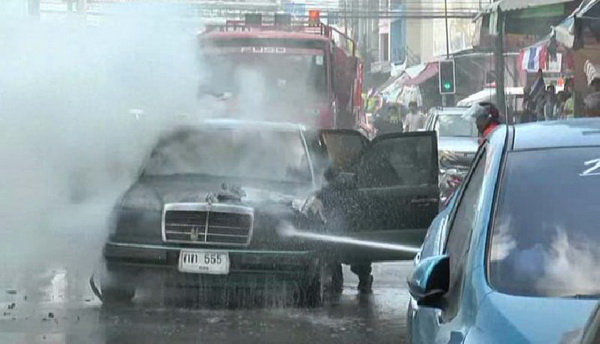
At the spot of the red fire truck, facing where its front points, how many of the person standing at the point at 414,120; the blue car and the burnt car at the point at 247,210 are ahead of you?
2

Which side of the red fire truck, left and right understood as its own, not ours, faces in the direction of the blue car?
front

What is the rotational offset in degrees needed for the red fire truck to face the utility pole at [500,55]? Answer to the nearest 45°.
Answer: approximately 90° to its left

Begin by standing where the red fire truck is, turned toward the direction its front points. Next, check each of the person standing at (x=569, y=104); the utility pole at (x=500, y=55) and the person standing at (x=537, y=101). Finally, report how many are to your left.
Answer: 3

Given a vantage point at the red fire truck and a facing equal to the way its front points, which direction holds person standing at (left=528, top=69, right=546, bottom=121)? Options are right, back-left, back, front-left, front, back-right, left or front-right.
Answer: left

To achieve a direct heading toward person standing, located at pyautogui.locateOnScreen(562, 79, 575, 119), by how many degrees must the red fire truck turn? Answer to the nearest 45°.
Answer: approximately 90° to its left

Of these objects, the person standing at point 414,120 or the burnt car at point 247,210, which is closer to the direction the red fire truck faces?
the burnt car

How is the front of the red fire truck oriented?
toward the camera

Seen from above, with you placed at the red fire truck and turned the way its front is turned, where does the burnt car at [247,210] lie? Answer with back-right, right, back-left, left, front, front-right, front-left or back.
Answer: front
